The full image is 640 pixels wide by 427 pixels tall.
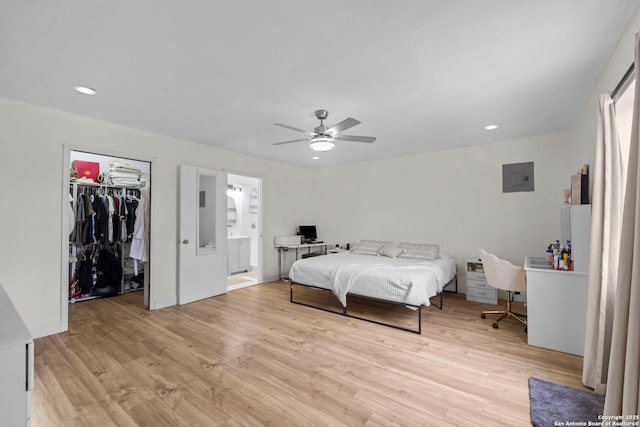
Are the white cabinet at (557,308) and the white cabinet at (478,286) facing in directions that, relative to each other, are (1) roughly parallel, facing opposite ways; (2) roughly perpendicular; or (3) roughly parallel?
roughly perpendicular

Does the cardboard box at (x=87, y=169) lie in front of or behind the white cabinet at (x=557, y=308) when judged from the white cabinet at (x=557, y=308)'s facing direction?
in front

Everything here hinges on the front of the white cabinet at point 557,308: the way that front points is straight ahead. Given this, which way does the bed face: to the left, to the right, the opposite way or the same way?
to the left

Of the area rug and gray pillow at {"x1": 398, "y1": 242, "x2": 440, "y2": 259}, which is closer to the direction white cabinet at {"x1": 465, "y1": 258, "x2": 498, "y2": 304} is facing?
the area rug

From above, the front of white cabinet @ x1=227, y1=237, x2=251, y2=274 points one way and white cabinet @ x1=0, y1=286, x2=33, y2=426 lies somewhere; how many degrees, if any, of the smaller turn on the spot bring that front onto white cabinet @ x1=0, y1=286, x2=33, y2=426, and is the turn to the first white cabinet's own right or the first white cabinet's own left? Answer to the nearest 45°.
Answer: approximately 45° to the first white cabinet's own right

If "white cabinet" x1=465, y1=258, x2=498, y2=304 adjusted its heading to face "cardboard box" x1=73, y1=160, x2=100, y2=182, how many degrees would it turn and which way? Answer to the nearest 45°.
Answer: approximately 45° to its right

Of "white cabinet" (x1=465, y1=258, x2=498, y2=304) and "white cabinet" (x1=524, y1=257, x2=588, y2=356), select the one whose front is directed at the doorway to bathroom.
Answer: "white cabinet" (x1=524, y1=257, x2=588, y2=356)

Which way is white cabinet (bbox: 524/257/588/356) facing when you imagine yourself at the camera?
facing to the left of the viewer

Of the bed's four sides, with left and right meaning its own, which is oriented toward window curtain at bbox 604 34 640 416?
left

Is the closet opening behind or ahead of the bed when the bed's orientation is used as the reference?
ahead

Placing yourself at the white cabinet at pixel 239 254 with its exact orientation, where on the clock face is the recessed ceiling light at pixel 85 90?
The recessed ceiling light is roughly at 2 o'clock from the white cabinet.

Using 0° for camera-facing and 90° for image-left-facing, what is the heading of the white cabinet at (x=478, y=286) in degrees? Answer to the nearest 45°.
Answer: approximately 0°

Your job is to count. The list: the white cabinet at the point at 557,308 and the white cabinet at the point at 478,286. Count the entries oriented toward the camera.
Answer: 1

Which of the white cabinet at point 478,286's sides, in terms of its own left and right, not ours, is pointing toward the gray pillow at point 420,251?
right
